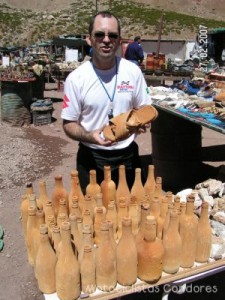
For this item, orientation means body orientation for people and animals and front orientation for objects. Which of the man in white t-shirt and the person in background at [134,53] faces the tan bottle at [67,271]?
the man in white t-shirt

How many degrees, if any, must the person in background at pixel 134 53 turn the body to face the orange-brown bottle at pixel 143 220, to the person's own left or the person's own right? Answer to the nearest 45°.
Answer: approximately 135° to the person's own right

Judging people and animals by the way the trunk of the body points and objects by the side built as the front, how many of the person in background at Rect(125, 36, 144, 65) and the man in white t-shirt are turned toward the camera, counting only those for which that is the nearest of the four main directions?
1

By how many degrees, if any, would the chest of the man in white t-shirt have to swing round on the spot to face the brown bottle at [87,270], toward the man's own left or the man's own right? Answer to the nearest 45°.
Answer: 0° — they already face it

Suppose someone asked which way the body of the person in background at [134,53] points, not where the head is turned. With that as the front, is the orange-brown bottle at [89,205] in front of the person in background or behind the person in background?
behind

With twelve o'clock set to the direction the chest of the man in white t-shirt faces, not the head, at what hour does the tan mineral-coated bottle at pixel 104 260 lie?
The tan mineral-coated bottle is roughly at 12 o'clock from the man in white t-shirt.

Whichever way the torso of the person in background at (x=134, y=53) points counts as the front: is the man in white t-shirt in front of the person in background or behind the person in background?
behind

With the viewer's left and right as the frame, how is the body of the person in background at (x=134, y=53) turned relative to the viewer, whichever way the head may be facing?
facing away from the viewer and to the right of the viewer

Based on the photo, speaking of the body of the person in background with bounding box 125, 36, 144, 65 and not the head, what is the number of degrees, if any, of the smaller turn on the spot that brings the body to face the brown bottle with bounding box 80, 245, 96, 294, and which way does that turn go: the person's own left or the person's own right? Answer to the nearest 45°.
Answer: approximately 135° to the person's own right
